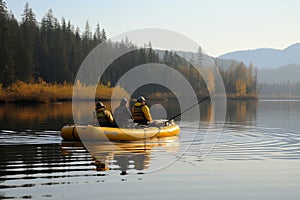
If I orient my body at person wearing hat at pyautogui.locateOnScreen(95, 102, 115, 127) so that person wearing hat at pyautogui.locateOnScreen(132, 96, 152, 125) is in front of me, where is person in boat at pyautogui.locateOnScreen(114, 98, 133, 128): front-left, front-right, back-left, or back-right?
front-right

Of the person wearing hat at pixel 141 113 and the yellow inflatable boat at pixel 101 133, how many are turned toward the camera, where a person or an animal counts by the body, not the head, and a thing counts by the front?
0

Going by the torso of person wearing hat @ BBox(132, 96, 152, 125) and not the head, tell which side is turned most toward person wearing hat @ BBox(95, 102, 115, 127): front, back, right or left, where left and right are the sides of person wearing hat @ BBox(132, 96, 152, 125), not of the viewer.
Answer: back

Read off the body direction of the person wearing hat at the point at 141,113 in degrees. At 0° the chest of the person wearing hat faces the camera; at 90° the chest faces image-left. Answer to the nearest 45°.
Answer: approximately 225°

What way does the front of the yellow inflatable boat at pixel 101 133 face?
to the viewer's right
